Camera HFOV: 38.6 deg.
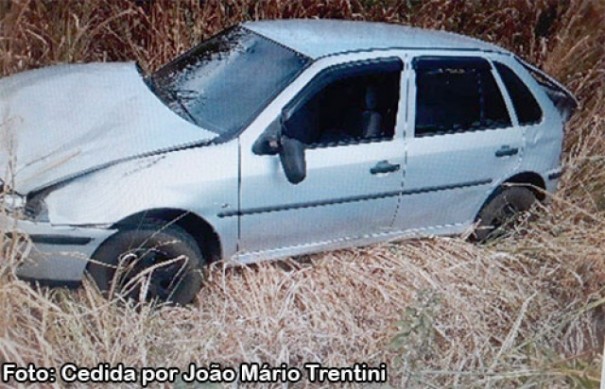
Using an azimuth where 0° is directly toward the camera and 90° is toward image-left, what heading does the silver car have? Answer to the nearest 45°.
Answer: approximately 45°
